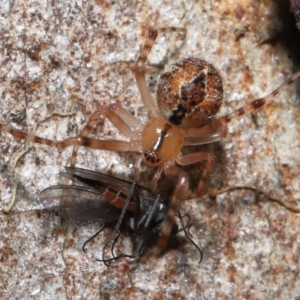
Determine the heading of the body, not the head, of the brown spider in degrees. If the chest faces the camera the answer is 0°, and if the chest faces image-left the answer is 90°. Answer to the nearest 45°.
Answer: approximately 45°
